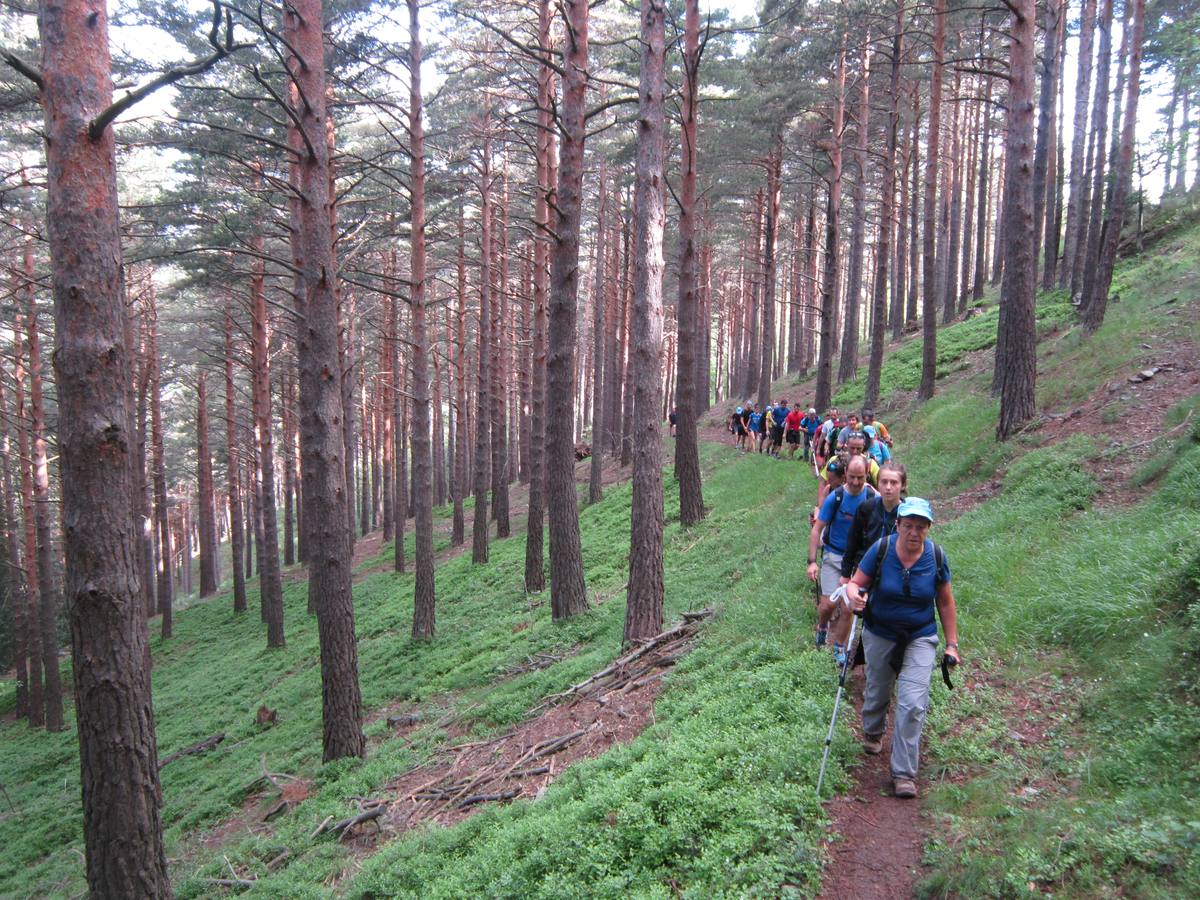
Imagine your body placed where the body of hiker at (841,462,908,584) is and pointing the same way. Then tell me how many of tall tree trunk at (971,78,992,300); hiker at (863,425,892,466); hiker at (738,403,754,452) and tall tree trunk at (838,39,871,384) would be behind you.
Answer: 4

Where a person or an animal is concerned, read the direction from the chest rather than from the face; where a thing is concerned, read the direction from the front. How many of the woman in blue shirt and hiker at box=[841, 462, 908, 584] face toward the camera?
2

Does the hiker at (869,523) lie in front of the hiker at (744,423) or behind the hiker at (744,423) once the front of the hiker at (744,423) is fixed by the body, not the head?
in front

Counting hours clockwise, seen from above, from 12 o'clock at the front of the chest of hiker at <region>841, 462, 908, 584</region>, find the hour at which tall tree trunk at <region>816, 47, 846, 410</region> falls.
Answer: The tall tree trunk is roughly at 6 o'clock from the hiker.

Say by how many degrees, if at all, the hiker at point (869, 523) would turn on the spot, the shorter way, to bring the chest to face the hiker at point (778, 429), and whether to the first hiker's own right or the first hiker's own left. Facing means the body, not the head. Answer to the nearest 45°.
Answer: approximately 180°

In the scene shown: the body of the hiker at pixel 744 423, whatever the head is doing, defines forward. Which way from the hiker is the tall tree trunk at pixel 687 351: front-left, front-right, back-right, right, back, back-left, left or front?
front-right

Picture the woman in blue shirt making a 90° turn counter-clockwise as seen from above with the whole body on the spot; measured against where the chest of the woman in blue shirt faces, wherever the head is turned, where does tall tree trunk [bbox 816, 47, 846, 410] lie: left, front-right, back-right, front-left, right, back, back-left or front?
left
